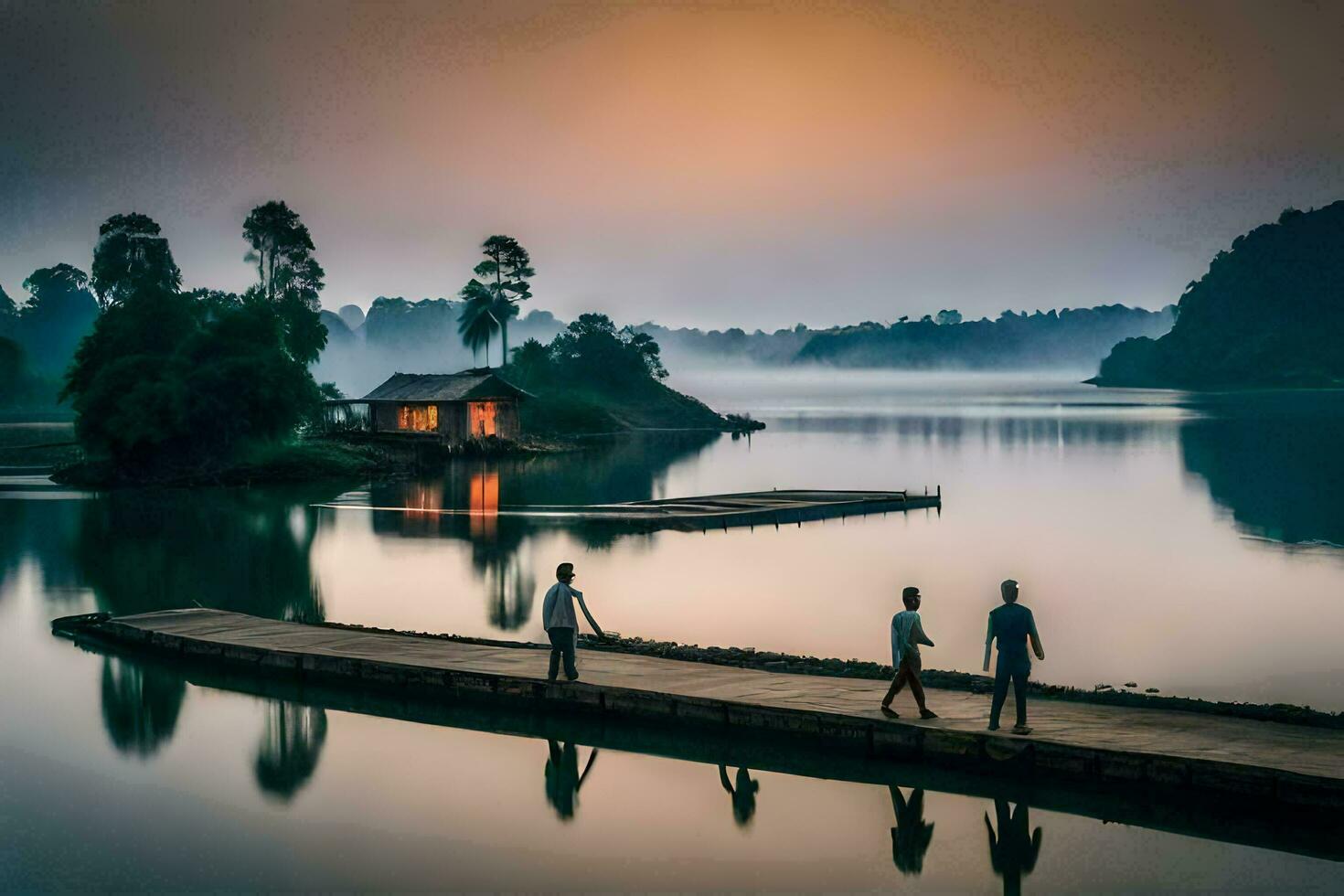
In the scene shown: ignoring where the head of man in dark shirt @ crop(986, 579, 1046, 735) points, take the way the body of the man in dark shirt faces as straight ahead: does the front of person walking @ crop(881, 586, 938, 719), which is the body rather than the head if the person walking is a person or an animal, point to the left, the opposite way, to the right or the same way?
to the right

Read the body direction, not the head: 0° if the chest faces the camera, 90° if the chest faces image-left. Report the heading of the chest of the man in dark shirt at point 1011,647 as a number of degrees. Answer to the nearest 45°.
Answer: approximately 180°
